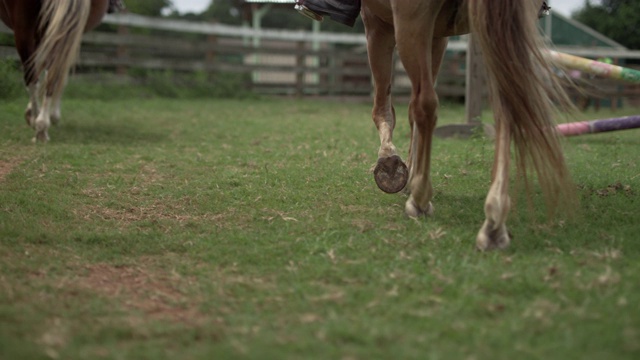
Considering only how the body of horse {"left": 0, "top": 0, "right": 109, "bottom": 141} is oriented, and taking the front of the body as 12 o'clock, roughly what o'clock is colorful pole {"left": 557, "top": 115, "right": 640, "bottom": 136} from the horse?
The colorful pole is roughly at 4 o'clock from the horse.

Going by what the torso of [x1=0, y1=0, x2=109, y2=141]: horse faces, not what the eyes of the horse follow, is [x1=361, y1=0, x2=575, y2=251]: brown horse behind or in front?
behind

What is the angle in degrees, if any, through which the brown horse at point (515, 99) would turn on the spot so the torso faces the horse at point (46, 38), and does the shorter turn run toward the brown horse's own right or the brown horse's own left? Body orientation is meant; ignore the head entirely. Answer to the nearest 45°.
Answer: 0° — it already faces it

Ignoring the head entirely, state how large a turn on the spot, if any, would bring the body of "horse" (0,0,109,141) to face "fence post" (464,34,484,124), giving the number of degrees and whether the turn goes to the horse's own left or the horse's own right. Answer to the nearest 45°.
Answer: approximately 90° to the horse's own right

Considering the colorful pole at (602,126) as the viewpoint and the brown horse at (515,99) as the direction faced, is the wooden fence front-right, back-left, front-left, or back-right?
back-right

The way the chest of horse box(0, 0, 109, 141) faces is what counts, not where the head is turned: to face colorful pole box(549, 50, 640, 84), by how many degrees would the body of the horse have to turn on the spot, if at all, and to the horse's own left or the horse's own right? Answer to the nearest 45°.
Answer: approximately 135° to the horse's own right

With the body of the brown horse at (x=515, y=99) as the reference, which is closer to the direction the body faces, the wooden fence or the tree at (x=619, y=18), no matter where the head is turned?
the wooden fence

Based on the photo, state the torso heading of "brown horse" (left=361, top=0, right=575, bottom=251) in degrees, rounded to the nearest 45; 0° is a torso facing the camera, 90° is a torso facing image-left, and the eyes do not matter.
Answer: approximately 135°

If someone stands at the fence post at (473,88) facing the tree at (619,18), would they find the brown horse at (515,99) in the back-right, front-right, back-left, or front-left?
back-right

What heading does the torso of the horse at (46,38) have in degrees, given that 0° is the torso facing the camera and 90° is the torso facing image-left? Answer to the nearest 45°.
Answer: approximately 180°
